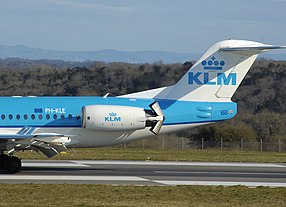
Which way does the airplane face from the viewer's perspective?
to the viewer's left
